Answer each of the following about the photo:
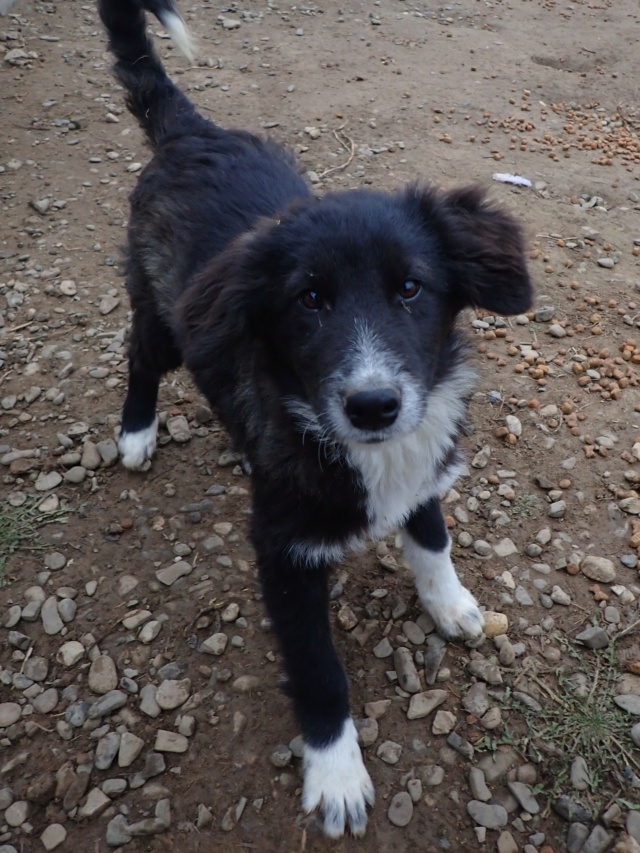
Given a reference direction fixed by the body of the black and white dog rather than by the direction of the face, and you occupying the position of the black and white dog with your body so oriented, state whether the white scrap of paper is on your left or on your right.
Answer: on your left

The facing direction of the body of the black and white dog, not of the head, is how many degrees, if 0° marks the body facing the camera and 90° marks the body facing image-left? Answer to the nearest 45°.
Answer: approximately 315°

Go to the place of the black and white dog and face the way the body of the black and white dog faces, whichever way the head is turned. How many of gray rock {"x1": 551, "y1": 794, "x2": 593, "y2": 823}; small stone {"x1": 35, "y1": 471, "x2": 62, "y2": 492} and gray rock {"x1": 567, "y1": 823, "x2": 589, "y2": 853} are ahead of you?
2

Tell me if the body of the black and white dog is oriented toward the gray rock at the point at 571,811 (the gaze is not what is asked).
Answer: yes

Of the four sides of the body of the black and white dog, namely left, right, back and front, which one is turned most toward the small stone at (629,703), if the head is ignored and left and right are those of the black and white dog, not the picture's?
front

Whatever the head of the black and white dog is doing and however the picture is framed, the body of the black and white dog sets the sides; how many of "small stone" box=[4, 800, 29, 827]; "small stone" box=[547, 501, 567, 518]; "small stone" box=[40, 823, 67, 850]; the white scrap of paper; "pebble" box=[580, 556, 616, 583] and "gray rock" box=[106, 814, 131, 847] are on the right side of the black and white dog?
3

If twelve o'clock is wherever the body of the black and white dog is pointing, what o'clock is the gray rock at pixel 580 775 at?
The gray rock is roughly at 12 o'clock from the black and white dog.

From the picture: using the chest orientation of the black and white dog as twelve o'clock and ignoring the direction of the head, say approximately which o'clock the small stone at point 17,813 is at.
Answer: The small stone is roughly at 3 o'clock from the black and white dog.

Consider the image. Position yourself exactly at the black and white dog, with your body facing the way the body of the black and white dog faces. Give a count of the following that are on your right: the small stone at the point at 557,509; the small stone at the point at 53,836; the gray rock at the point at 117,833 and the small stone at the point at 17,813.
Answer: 3

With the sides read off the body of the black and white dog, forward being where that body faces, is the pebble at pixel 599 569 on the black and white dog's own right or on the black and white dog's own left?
on the black and white dog's own left
